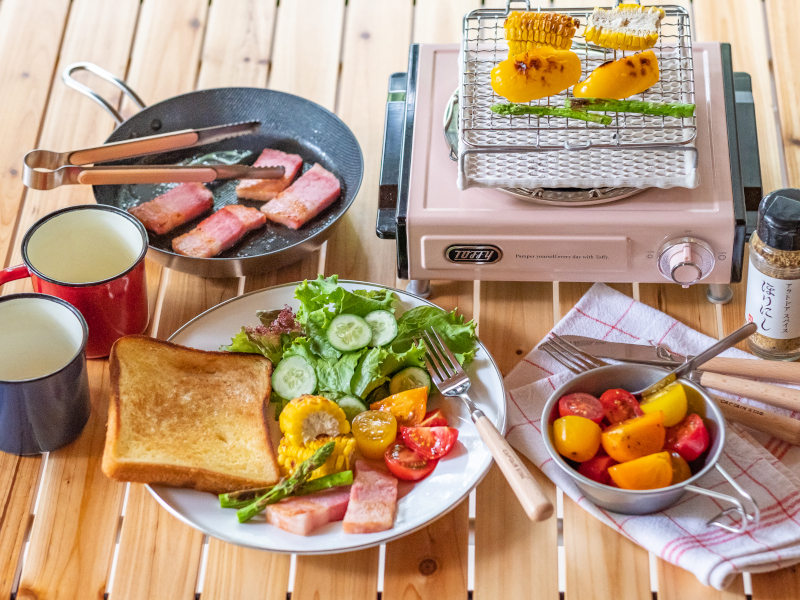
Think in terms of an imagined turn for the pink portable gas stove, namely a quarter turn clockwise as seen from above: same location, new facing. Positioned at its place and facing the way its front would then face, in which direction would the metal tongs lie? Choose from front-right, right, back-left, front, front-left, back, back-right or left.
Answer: front

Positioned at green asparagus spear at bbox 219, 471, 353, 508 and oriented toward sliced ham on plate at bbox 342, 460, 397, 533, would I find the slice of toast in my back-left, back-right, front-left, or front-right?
back-left

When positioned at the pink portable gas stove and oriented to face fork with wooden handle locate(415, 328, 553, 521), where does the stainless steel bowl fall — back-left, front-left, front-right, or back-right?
front-left

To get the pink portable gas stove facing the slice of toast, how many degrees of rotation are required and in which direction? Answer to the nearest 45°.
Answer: approximately 45° to its right

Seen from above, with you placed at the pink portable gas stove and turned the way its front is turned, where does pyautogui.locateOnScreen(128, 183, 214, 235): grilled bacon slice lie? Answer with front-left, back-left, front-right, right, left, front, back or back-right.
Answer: right

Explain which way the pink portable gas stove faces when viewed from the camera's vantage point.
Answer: facing the viewer

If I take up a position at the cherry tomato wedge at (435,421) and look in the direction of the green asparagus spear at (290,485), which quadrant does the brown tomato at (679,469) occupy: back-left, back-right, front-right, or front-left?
back-left

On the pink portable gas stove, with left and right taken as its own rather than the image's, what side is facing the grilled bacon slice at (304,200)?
right

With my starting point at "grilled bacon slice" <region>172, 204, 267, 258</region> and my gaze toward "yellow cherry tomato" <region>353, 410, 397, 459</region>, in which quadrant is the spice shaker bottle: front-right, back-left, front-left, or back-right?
front-left

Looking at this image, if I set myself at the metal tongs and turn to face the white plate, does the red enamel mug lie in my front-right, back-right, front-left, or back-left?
front-right
